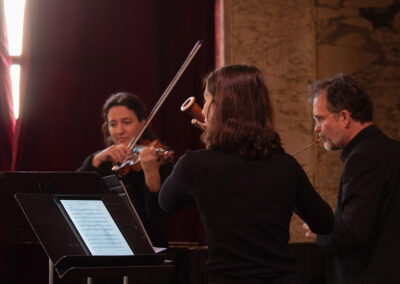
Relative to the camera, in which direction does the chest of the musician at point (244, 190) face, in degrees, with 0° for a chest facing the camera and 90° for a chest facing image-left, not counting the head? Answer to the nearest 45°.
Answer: approximately 180°

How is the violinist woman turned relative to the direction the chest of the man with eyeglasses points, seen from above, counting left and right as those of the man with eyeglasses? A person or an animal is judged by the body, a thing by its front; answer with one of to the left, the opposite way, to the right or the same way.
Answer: to the left

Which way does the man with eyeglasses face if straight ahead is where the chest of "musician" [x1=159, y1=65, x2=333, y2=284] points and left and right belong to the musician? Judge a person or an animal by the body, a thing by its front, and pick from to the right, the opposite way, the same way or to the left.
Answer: to the left

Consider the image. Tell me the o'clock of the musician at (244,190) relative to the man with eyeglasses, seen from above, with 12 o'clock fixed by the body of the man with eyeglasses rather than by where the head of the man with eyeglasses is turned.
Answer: The musician is roughly at 10 o'clock from the man with eyeglasses.

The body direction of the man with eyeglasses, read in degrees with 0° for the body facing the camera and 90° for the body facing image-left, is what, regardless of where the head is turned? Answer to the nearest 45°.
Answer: approximately 90°

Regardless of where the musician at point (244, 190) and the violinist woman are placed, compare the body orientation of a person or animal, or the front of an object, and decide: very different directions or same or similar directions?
very different directions
